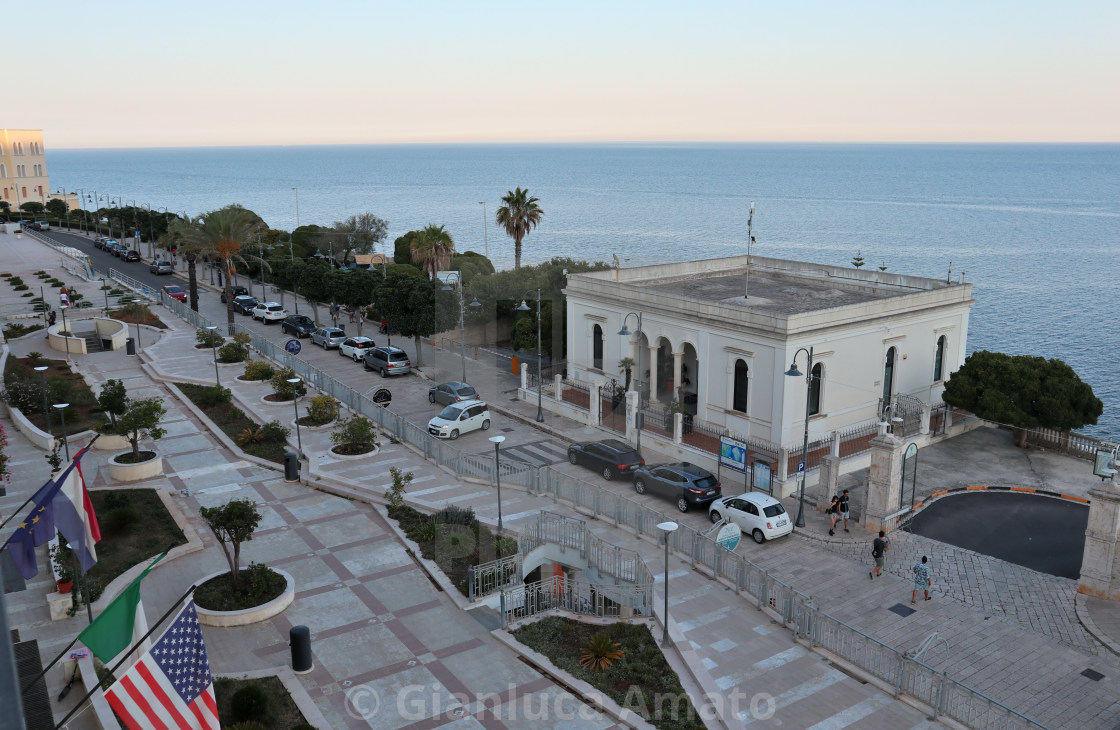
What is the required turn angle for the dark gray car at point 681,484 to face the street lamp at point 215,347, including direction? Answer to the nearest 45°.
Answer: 0° — it already faces it

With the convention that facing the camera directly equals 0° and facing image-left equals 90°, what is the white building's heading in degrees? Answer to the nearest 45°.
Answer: approximately 45°

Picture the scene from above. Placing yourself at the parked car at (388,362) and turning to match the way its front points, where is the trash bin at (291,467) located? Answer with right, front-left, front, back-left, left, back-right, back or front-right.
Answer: back-left

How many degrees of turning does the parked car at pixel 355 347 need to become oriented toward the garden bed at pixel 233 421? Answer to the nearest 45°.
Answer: approximately 135° to its left

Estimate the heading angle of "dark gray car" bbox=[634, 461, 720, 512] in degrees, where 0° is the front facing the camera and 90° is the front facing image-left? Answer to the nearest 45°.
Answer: approximately 135°

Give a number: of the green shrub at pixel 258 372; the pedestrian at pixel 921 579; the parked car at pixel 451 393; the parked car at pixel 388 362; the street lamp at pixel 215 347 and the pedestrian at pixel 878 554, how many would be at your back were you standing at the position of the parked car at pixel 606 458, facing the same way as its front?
2

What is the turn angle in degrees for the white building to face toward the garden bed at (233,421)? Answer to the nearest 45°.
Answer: approximately 45° to its right

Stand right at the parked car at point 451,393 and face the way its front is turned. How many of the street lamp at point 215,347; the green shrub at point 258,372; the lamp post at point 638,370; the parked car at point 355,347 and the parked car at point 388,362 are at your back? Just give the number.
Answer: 1

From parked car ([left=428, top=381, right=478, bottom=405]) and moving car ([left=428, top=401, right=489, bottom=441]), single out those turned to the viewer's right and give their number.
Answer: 0

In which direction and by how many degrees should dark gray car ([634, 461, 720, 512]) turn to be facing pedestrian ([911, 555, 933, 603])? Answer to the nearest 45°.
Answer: approximately 180°

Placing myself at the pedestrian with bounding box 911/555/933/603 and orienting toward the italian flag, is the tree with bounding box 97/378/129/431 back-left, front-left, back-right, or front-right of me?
front-right

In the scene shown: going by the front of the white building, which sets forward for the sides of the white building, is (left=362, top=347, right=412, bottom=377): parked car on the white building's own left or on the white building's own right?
on the white building's own right

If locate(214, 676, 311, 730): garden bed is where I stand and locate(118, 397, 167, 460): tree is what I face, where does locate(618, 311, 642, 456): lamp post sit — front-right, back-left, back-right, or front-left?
front-right

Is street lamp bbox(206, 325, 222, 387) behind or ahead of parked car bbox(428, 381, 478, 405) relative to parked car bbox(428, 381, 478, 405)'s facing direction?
ahead

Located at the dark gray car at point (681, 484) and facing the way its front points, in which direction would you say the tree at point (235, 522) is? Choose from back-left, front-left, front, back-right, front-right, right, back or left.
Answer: left

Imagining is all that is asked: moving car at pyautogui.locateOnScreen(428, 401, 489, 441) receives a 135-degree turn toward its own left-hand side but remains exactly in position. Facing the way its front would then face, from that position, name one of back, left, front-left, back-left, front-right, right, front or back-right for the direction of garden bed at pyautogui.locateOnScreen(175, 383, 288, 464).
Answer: back

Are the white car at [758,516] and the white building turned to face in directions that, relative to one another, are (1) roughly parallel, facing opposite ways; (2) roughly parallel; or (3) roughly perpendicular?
roughly perpendicular
